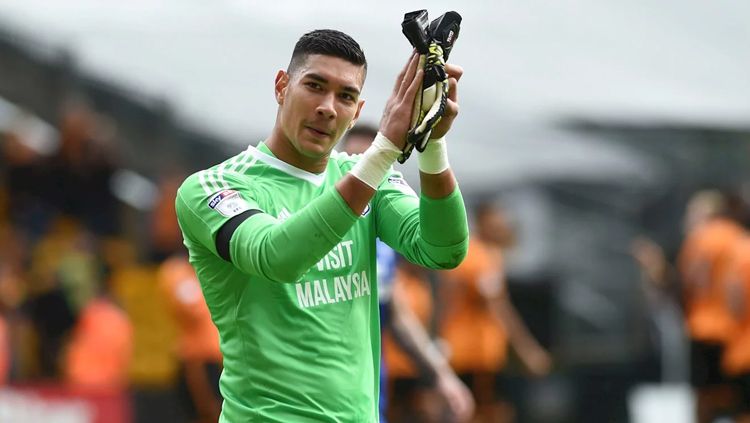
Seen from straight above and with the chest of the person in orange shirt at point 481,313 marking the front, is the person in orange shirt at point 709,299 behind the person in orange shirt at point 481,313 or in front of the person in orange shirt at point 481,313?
in front

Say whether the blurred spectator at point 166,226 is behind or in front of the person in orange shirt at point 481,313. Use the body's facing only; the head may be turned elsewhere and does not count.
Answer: behind

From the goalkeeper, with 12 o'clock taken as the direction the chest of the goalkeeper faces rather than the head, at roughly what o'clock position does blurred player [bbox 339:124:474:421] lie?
The blurred player is roughly at 8 o'clock from the goalkeeper.

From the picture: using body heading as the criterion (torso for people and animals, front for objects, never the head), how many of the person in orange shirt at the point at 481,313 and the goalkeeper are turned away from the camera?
0

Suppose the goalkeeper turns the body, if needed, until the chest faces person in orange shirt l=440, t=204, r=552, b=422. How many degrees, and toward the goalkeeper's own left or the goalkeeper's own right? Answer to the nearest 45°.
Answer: approximately 135° to the goalkeeper's own left

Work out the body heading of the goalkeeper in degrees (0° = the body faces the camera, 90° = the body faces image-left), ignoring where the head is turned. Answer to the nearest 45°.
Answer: approximately 315°

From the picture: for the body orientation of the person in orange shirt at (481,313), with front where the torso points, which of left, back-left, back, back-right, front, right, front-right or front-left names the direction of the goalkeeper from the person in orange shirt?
right
